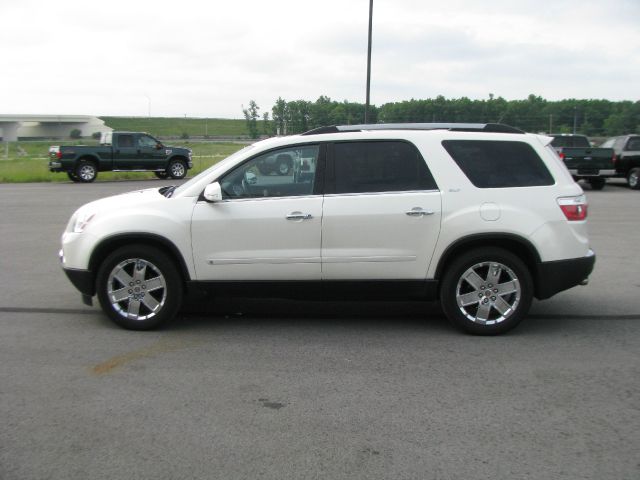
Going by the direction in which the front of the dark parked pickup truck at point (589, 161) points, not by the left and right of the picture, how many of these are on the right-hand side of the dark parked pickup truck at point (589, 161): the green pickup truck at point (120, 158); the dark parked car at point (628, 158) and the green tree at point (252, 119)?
1

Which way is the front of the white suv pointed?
to the viewer's left

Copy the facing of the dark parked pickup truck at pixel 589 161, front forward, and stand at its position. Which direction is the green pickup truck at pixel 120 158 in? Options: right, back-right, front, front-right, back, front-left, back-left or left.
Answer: front-left

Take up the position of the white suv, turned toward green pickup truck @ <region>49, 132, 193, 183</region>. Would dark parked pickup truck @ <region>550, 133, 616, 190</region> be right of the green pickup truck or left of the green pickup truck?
right

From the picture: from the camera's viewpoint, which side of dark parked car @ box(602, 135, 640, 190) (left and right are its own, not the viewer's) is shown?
right

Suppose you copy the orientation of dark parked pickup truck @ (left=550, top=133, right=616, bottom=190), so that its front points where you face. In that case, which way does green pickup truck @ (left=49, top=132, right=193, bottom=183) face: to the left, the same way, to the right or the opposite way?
to the right

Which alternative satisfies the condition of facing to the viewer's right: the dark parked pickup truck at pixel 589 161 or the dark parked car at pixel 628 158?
the dark parked car at pixel 628 158

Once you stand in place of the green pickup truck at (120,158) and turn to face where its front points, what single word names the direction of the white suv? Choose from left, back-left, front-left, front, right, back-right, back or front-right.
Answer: right

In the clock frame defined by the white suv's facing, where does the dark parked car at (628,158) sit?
The dark parked car is roughly at 4 o'clock from the white suv.

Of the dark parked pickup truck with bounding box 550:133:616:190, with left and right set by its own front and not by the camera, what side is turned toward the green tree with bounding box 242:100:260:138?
front

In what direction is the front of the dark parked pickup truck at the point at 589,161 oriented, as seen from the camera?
facing away from the viewer and to the left of the viewer

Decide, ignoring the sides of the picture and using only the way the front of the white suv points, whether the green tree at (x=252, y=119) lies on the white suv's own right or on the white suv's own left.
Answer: on the white suv's own right

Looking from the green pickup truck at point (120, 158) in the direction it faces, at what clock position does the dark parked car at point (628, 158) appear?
The dark parked car is roughly at 1 o'clock from the green pickup truck.

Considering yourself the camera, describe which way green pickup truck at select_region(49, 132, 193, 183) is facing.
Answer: facing to the right of the viewer
